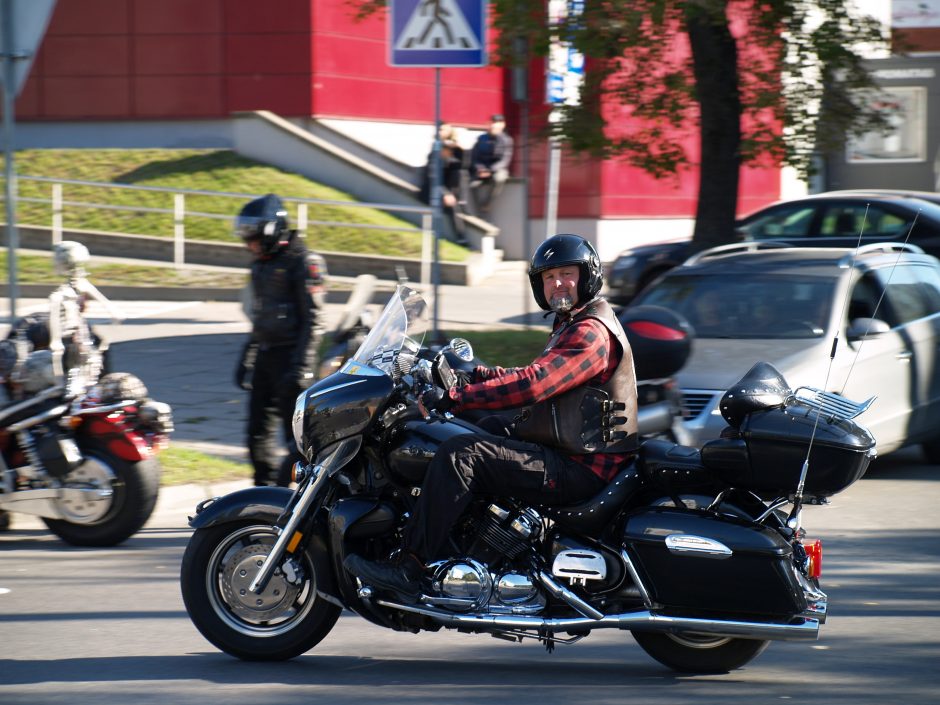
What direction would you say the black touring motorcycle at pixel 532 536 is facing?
to the viewer's left

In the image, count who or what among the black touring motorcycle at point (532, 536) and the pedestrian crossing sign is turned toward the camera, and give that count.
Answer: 1

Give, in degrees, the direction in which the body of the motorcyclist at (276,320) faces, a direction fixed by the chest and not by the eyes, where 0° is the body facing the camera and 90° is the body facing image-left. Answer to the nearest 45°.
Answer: approximately 45°

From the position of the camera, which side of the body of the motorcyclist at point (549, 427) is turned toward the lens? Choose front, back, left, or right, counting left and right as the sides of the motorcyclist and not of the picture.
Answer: left

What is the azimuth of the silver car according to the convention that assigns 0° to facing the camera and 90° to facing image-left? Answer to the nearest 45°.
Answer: approximately 45°

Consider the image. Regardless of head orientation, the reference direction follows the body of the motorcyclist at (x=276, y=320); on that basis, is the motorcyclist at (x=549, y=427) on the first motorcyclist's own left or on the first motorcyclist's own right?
on the first motorcyclist's own left

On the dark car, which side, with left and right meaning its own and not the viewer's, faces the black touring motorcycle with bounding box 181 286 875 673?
left

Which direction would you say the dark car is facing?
to the viewer's left

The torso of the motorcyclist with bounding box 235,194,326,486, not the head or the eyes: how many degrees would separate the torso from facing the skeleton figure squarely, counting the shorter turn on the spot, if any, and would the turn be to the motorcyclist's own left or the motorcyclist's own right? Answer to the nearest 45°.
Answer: approximately 45° to the motorcyclist's own right

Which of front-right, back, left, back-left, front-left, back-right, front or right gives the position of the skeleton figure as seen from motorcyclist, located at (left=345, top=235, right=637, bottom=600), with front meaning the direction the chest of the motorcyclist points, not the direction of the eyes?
front-right

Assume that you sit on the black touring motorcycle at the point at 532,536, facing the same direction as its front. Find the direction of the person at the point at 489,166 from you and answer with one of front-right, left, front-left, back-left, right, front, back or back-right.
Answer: right
